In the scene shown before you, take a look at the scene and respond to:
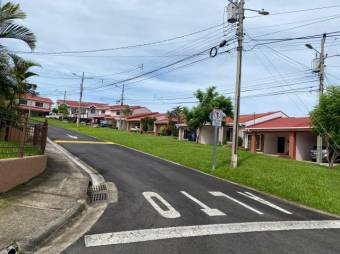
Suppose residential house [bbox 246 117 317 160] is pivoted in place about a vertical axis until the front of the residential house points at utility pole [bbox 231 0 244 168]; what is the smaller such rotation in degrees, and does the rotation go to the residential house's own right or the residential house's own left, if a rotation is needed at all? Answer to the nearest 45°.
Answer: approximately 45° to the residential house's own left

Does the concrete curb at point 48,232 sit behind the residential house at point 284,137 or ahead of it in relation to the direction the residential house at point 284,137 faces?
ahead

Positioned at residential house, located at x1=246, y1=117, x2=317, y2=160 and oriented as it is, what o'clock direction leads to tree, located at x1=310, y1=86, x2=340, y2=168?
The tree is roughly at 10 o'clock from the residential house.

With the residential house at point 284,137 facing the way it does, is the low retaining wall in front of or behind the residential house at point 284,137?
in front

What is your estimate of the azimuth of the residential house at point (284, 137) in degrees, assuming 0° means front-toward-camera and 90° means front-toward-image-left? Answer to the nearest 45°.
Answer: approximately 45°

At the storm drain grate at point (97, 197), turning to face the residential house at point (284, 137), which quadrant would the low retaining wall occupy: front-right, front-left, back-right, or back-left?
back-left

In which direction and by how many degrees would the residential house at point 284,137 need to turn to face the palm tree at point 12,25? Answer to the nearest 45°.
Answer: approximately 45° to its left
